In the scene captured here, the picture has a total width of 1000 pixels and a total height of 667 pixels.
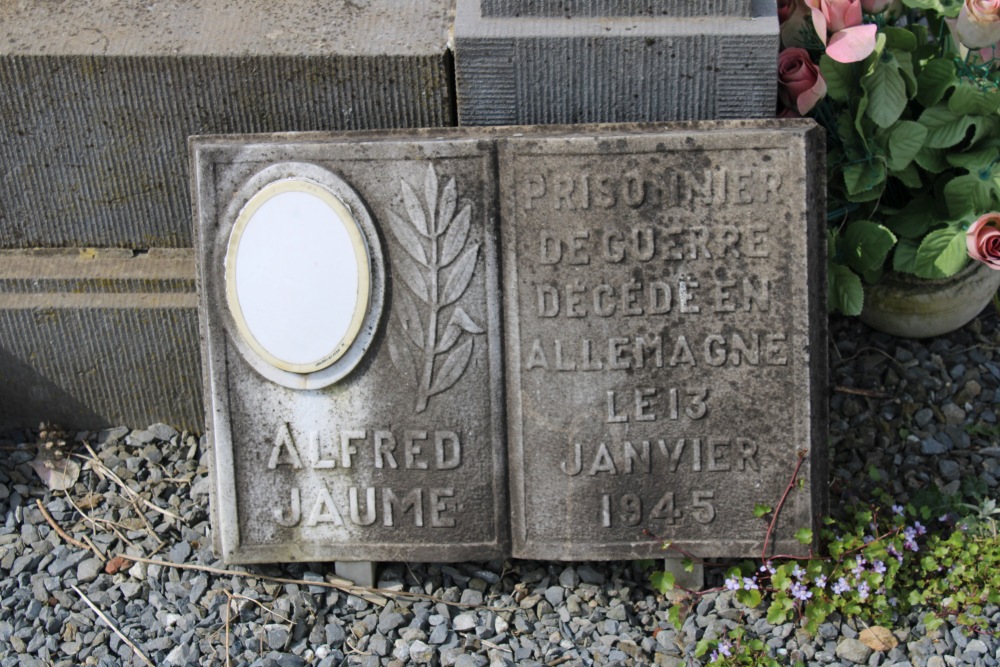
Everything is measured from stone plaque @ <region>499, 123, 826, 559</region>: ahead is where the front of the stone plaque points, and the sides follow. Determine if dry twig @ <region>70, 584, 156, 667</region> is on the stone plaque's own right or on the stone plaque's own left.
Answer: on the stone plaque's own right

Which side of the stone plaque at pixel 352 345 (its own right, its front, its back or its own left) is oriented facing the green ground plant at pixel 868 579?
left

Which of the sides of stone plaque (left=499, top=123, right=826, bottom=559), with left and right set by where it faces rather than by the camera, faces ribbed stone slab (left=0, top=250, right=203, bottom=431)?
right

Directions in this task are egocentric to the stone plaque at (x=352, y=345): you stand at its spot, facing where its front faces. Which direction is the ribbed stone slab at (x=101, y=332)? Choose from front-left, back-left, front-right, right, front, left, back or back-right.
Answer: back-right

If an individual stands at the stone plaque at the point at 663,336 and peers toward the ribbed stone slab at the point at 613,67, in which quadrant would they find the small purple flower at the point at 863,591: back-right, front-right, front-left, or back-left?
back-right

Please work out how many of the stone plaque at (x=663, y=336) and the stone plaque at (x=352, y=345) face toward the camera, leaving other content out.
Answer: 2

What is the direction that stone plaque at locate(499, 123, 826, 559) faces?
toward the camera

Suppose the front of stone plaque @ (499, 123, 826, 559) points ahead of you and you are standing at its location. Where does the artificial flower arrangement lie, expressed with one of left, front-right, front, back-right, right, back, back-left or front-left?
back-left
